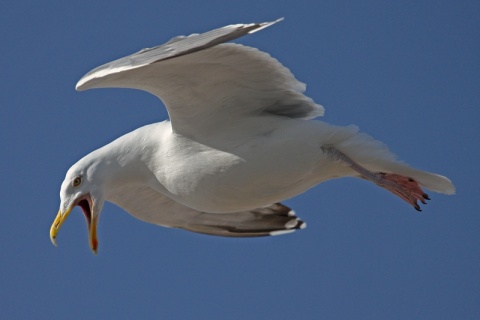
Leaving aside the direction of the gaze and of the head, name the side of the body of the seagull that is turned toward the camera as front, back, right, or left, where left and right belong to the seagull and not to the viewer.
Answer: left
